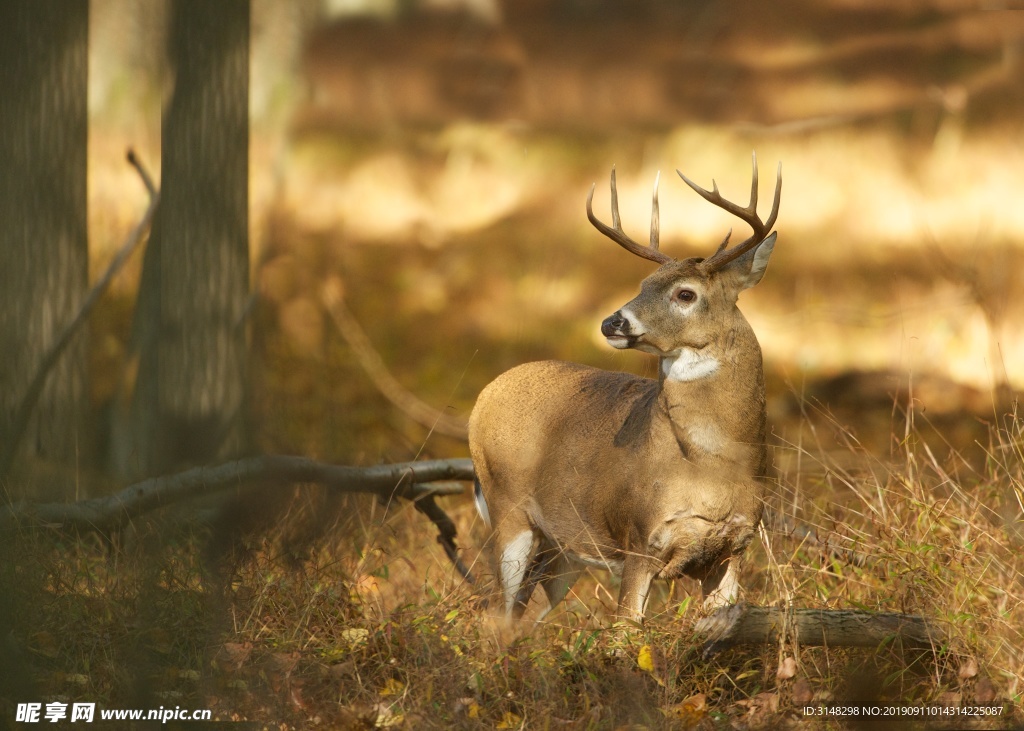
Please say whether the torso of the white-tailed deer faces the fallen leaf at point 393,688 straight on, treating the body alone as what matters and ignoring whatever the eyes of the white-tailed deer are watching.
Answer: no

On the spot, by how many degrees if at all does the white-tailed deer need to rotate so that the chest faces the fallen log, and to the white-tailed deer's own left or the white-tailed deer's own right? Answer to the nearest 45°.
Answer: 0° — it already faces it

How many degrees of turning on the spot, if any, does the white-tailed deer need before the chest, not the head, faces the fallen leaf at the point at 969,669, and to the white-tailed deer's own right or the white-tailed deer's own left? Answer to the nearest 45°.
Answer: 0° — it already faces it

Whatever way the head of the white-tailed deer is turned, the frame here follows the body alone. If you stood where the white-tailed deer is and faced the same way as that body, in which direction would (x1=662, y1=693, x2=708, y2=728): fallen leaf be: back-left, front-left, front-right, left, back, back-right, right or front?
front-right

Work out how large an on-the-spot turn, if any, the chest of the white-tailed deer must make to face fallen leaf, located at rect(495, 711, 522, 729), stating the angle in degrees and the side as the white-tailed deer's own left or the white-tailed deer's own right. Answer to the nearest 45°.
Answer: approximately 90° to the white-tailed deer's own right

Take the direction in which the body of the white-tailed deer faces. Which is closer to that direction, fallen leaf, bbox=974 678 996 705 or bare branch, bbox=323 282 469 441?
the fallen leaf

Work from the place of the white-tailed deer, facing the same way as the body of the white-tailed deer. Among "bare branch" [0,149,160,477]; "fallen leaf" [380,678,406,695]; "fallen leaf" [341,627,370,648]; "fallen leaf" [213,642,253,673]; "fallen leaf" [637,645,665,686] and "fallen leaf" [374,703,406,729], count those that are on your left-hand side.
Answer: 0

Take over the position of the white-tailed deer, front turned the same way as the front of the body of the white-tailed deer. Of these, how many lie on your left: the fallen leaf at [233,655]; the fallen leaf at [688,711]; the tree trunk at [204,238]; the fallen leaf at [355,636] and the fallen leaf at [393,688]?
0

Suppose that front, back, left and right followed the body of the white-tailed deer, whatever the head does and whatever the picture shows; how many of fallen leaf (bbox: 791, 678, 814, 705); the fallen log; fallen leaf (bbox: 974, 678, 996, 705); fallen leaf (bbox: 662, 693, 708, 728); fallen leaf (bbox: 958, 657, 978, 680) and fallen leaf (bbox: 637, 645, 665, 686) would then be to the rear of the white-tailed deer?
0

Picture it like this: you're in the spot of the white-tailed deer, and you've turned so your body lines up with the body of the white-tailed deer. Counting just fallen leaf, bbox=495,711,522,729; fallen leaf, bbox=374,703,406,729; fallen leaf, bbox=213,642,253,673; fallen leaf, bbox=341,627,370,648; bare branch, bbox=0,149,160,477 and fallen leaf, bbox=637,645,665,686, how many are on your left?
0

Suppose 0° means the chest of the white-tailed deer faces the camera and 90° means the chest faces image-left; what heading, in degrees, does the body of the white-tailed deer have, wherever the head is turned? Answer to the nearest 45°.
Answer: approximately 315°

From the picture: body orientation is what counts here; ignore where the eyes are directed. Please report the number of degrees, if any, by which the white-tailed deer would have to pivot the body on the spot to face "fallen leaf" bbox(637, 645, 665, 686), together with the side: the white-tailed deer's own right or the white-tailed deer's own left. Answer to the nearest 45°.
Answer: approximately 45° to the white-tailed deer's own right

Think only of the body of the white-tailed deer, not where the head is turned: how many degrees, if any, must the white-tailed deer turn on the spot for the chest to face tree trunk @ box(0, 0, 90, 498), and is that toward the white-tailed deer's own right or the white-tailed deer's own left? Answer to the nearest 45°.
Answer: approximately 135° to the white-tailed deer's own right

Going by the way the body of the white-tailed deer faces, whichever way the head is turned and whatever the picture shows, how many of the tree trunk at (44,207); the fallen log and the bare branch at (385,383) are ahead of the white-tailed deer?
1

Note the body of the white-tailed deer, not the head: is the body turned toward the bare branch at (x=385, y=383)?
no

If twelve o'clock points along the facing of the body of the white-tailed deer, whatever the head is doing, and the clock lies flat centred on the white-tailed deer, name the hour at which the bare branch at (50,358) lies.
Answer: The bare branch is roughly at 5 o'clock from the white-tailed deer.
